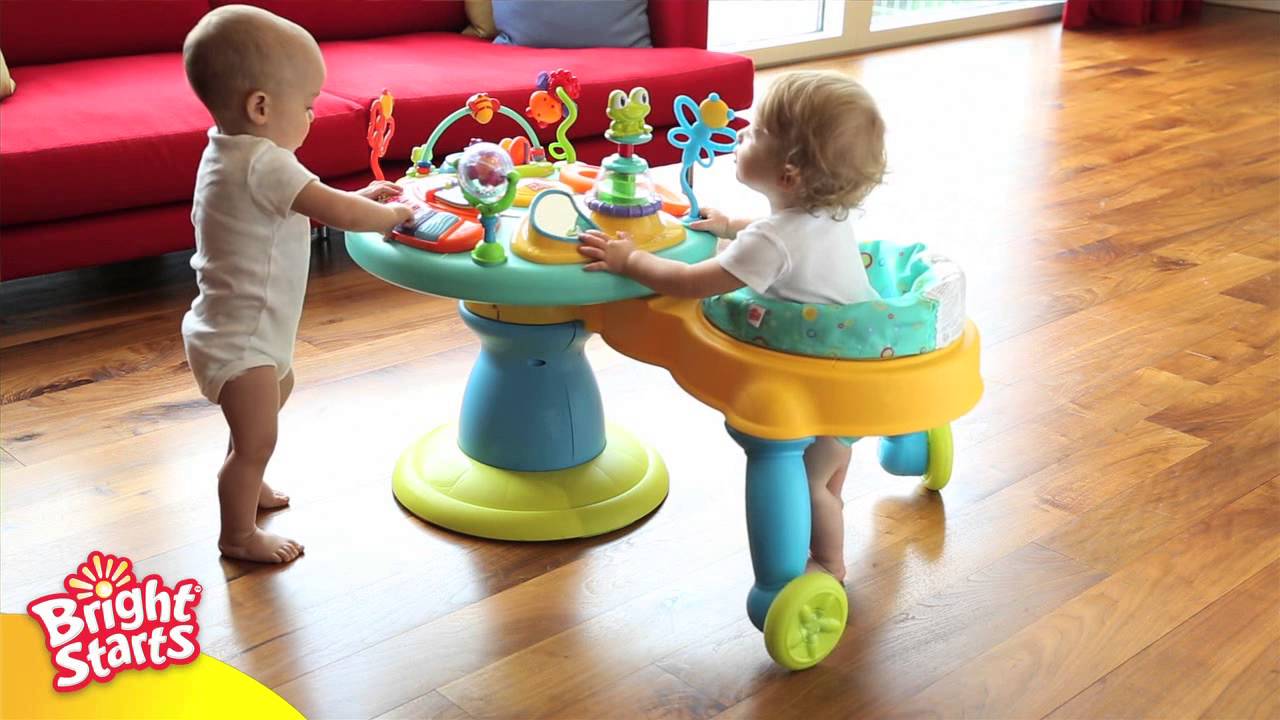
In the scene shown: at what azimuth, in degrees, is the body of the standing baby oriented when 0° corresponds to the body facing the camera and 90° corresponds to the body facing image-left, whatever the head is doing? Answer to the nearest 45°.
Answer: approximately 270°

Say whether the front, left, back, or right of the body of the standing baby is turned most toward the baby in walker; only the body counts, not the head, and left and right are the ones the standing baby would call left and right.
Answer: front

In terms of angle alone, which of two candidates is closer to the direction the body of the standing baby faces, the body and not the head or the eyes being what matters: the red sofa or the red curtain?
the red curtain

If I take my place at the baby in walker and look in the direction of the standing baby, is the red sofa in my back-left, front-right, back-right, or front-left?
front-right

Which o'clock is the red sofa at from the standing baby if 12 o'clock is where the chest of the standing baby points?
The red sofa is roughly at 9 o'clock from the standing baby.

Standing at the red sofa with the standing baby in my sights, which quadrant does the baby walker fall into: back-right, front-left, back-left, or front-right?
front-left

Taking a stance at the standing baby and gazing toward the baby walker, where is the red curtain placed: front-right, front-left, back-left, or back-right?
front-left

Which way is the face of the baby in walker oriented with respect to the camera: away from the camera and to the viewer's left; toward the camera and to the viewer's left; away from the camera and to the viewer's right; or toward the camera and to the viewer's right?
away from the camera and to the viewer's left

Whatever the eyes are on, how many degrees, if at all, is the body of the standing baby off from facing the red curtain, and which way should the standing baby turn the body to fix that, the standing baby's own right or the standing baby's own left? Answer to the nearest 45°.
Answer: approximately 45° to the standing baby's own left
